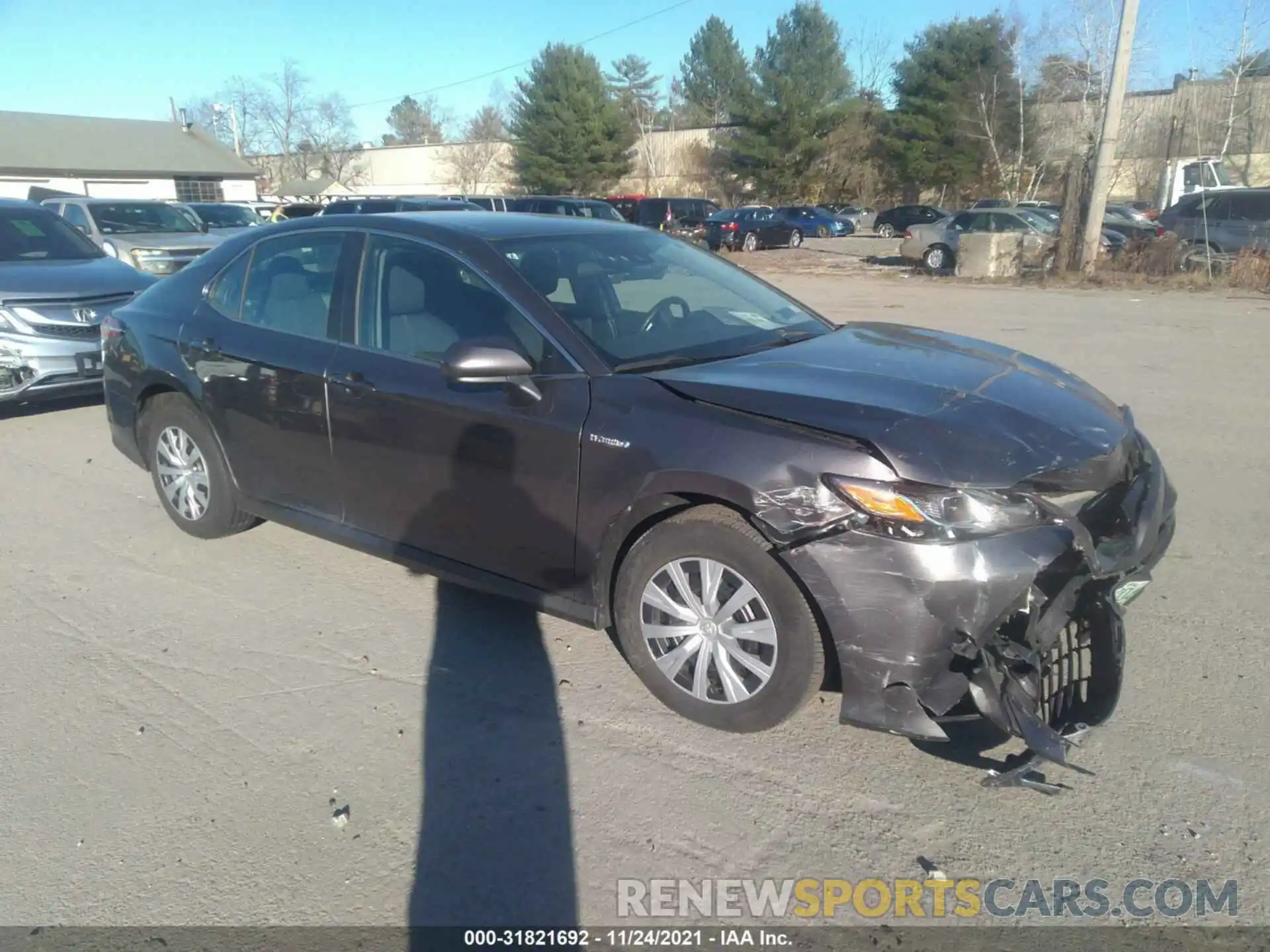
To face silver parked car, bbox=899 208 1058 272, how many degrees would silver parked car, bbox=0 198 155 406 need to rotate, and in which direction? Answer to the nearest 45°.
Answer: approximately 90° to its left

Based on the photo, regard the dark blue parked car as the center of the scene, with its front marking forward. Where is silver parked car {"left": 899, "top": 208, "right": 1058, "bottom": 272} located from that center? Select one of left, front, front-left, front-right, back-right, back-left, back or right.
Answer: front-right

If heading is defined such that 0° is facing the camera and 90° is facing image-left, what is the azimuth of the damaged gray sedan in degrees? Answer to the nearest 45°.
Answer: approximately 315°

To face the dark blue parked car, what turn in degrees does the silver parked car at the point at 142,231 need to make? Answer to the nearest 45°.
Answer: approximately 90° to its left

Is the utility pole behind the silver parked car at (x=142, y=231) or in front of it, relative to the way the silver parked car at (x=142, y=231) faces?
in front

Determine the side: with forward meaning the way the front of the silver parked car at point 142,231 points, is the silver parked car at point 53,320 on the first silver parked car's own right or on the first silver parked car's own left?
on the first silver parked car's own right

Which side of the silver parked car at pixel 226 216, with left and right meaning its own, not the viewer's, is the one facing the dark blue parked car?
left

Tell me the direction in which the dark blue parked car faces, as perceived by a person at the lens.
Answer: facing the viewer and to the right of the viewer

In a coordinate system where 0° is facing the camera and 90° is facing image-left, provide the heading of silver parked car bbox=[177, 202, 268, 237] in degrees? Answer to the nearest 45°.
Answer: approximately 315°
